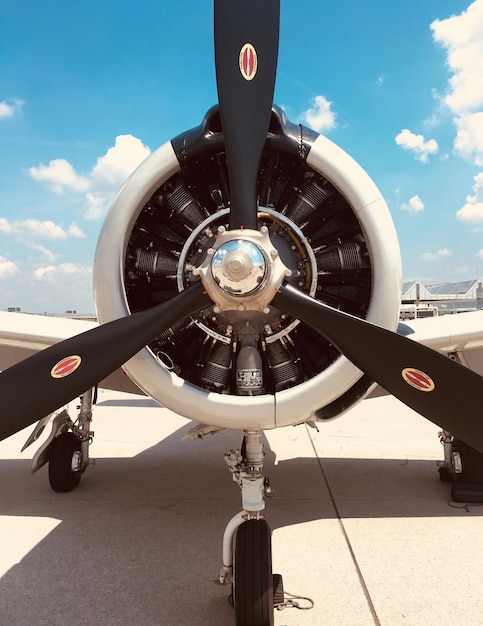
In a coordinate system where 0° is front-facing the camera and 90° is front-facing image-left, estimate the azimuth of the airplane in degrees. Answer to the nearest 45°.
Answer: approximately 0°
